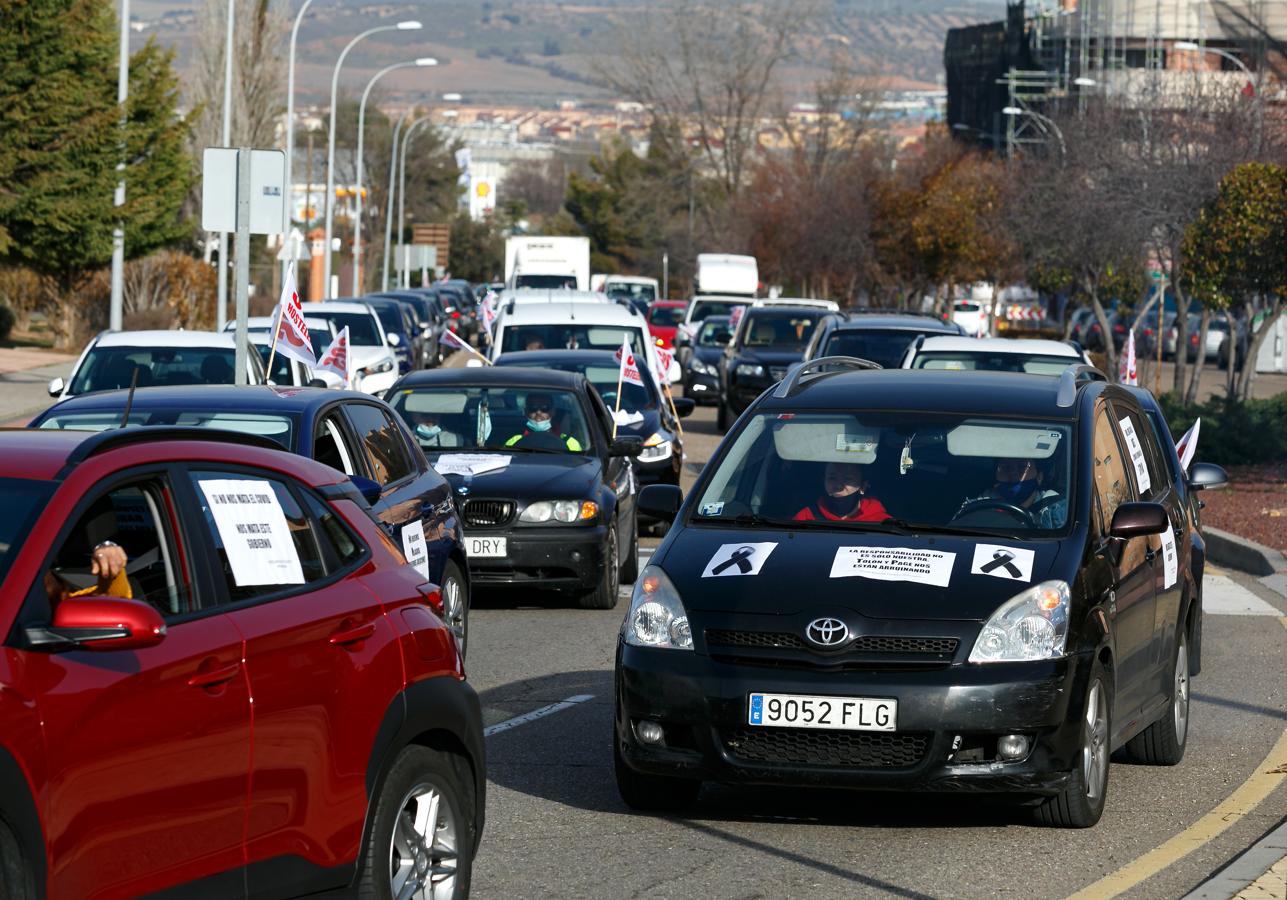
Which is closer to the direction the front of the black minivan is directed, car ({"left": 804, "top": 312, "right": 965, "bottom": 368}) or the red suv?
the red suv

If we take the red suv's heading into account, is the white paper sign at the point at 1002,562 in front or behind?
behind

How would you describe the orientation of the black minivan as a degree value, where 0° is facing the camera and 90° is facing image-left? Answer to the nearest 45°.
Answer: approximately 0°

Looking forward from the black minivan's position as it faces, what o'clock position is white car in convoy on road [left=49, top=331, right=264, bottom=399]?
The white car in convoy on road is roughly at 5 o'clock from the black minivan.

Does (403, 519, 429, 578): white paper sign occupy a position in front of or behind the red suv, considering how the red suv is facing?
behind

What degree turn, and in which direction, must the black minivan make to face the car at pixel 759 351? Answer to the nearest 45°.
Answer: approximately 180°

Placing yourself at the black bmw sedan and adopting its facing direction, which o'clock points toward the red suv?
The red suv is roughly at 12 o'clock from the black bmw sedan.
